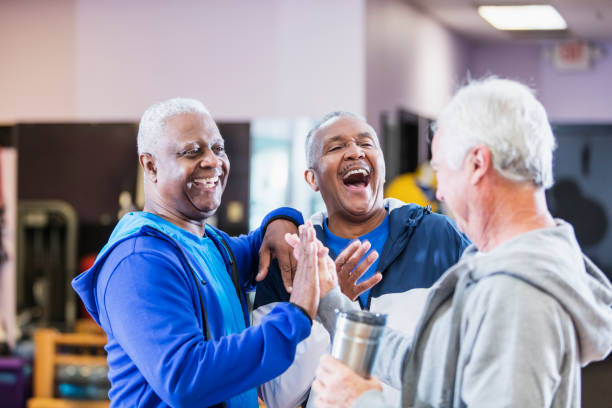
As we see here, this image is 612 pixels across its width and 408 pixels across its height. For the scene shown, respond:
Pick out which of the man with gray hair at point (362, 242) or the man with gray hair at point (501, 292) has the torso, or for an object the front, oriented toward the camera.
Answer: the man with gray hair at point (362, 242)

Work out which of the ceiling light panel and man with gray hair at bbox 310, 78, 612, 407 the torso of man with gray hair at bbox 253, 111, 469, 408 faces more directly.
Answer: the man with gray hair

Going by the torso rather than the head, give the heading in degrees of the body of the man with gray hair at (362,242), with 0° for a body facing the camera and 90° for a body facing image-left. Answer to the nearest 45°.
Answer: approximately 0°

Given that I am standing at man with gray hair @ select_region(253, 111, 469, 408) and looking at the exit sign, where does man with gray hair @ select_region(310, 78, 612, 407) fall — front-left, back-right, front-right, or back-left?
back-right

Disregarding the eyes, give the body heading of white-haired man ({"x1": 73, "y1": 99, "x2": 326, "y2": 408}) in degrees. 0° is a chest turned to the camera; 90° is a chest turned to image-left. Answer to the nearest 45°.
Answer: approximately 315°

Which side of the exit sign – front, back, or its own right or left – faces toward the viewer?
front

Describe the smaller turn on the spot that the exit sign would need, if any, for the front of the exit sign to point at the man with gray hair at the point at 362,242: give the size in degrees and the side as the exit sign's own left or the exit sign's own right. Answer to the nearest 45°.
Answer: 0° — it already faces them

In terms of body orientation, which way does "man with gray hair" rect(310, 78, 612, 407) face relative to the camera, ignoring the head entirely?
to the viewer's left

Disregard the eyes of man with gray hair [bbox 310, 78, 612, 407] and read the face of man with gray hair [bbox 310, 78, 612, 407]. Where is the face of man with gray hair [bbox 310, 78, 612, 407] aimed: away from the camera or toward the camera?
away from the camera

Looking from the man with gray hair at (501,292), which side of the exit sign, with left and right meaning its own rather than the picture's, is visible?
front

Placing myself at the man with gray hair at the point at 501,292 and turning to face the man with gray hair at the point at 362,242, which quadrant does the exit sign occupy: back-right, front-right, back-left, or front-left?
front-right

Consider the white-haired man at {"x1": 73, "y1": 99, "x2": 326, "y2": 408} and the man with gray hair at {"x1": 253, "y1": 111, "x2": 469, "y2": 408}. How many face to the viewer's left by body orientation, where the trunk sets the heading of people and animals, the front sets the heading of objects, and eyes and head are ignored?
0
